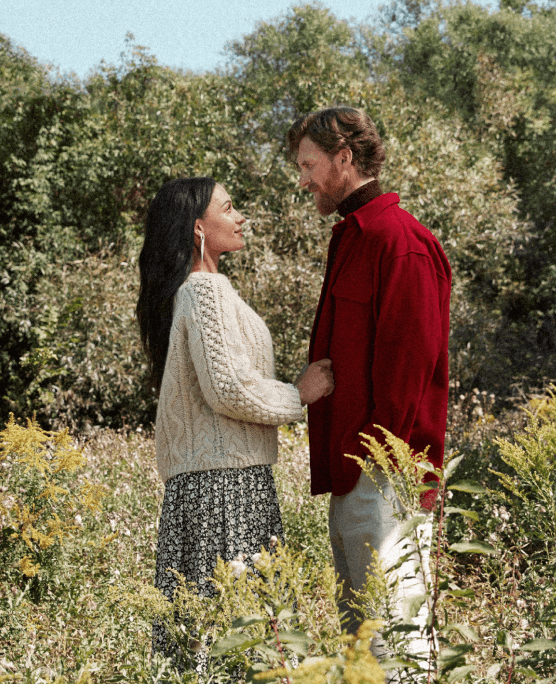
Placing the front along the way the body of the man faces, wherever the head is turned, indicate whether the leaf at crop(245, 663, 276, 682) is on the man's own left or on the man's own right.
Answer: on the man's own left

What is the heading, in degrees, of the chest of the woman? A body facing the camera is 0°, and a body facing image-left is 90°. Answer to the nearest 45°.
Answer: approximately 270°

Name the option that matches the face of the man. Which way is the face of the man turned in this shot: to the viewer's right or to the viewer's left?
to the viewer's left

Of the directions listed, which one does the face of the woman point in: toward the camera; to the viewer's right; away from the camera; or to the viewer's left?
to the viewer's right

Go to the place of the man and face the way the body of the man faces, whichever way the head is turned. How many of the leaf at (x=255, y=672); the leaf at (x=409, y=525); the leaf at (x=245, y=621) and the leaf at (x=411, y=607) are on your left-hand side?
4

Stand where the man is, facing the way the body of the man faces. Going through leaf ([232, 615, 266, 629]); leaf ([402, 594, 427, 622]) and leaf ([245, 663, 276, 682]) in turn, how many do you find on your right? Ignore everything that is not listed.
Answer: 0

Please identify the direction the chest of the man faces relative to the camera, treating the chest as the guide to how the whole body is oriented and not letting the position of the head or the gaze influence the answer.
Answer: to the viewer's left

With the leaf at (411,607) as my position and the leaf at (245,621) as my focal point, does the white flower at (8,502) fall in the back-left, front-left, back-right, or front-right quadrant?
front-right

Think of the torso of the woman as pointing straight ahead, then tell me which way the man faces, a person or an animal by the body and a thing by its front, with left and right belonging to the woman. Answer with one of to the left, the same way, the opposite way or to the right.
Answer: the opposite way

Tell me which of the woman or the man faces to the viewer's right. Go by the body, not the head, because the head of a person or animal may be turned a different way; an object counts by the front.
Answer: the woman
